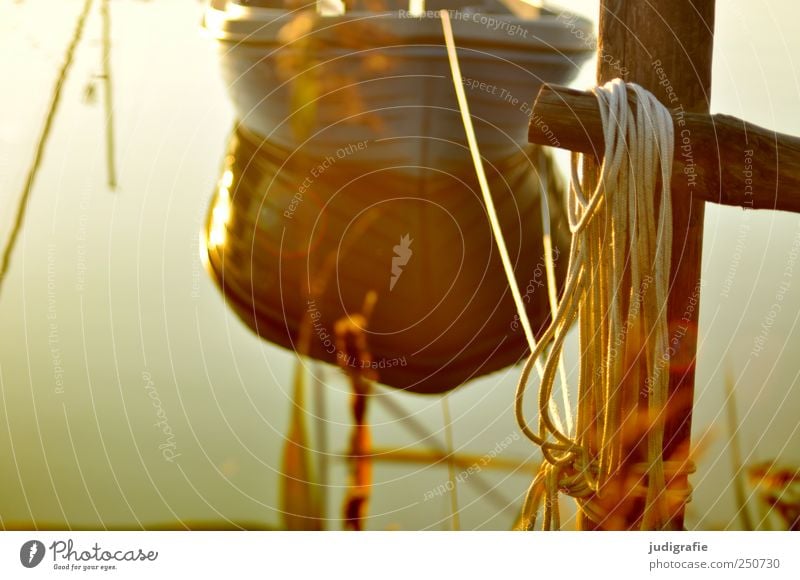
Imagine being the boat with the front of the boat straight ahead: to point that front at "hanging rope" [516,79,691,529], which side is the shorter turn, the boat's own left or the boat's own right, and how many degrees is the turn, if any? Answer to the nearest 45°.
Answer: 0° — it already faces it

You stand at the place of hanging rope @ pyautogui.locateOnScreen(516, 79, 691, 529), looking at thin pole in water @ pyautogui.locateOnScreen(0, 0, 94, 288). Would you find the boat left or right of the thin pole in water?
right

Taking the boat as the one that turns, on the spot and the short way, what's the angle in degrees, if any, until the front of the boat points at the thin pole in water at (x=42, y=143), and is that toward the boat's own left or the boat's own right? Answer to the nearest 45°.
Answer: approximately 45° to the boat's own right

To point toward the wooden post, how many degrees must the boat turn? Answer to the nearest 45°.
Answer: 0° — it already faces it

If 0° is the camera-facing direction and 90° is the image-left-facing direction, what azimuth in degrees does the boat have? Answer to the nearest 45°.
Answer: approximately 0°

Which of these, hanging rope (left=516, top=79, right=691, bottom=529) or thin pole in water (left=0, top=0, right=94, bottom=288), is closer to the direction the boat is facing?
the hanging rope
